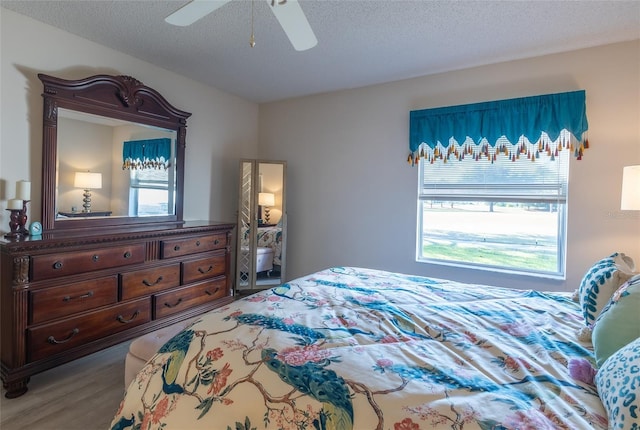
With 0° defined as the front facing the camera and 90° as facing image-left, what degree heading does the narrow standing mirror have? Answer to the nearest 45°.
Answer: approximately 315°

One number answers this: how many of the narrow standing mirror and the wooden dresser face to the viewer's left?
0

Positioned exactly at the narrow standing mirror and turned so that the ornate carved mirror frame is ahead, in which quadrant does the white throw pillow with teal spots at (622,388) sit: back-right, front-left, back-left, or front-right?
front-left

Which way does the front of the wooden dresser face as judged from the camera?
facing the viewer and to the right of the viewer

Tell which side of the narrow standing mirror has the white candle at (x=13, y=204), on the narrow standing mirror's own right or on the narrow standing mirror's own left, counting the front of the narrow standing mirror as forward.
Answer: on the narrow standing mirror's own right

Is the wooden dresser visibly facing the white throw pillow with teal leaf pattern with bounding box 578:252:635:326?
yes

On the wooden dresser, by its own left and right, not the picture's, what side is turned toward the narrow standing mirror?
left

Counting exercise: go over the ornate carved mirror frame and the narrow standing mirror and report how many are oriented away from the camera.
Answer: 0

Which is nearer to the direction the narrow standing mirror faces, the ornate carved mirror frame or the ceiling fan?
the ceiling fan

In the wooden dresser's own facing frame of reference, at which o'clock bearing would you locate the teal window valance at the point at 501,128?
The teal window valance is roughly at 11 o'clock from the wooden dresser.

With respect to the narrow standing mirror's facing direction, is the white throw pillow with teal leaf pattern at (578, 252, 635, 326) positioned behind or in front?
in front
